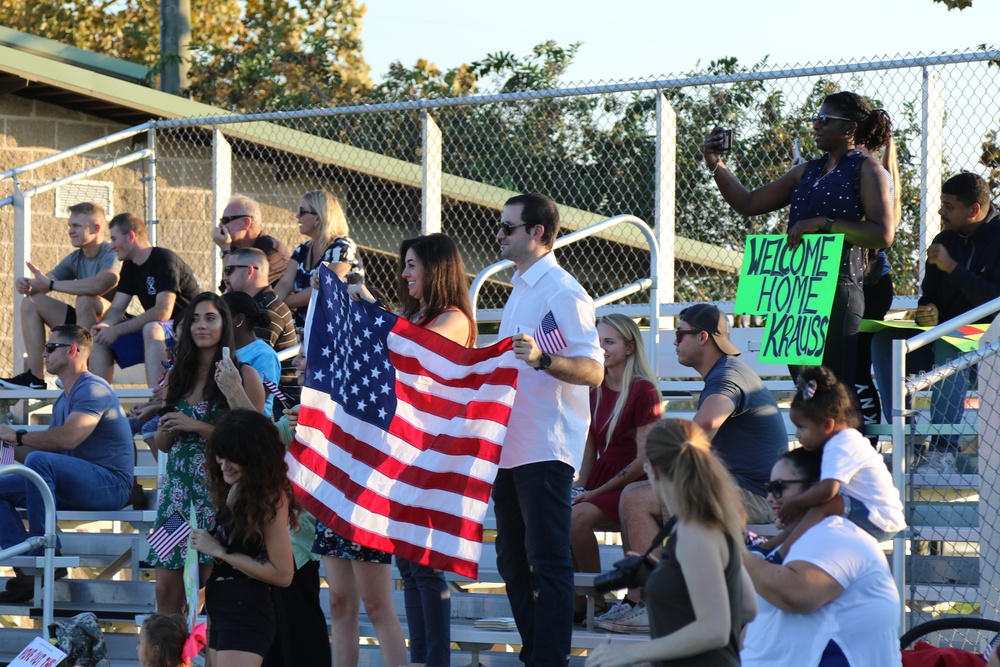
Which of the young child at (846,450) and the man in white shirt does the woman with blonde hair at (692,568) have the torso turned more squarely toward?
the man in white shirt

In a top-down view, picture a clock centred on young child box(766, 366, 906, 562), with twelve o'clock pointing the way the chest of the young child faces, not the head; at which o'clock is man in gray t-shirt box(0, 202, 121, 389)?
The man in gray t-shirt is roughly at 1 o'clock from the young child.

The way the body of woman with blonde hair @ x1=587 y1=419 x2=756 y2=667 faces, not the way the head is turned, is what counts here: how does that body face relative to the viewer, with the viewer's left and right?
facing away from the viewer and to the left of the viewer

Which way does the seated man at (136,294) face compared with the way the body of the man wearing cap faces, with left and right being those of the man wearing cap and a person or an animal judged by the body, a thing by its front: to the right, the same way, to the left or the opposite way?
to the left

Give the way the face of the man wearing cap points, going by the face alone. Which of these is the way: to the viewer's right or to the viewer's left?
to the viewer's left
